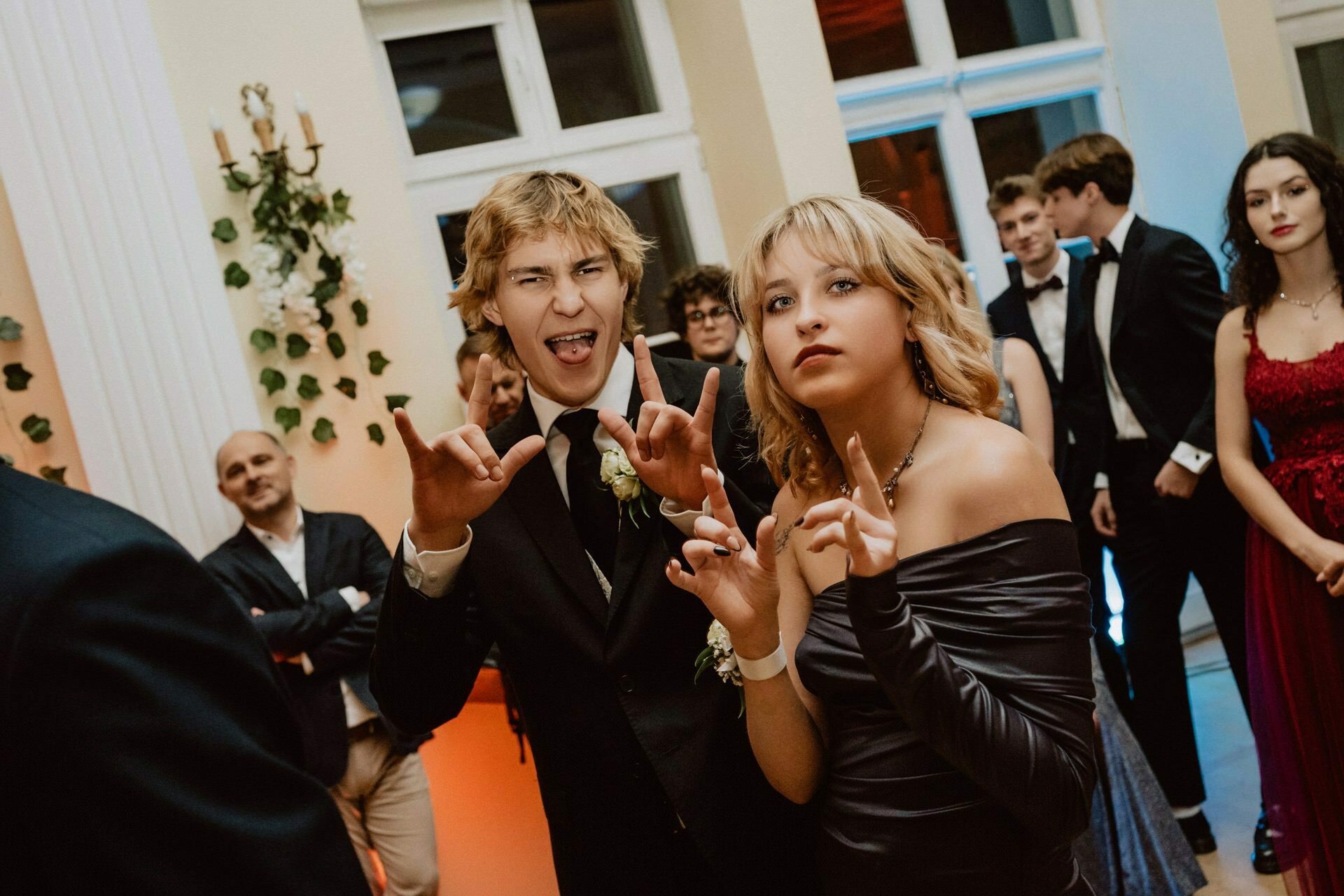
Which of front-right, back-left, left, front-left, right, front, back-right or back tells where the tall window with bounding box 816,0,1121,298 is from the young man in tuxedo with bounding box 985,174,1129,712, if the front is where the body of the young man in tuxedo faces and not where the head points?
back

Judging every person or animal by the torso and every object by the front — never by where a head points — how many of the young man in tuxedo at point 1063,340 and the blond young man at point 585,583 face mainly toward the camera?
2

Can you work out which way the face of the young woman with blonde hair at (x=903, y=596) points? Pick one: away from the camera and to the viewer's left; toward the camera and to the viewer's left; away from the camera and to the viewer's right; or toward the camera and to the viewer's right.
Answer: toward the camera and to the viewer's left

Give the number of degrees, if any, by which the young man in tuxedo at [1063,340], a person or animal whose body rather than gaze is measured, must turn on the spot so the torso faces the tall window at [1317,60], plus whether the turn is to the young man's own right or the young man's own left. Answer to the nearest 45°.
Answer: approximately 135° to the young man's own left

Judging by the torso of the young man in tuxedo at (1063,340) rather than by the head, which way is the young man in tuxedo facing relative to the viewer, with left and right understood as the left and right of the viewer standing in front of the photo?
facing the viewer

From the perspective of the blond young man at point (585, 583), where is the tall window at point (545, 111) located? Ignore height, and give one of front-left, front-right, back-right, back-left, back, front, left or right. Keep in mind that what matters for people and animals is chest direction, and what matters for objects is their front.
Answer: back

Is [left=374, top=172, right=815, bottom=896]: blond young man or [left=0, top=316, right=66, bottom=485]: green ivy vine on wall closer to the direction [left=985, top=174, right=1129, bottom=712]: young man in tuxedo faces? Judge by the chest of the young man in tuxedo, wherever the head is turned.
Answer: the blond young man

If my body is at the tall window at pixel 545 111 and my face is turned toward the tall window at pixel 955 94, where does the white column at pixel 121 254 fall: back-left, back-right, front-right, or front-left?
back-right

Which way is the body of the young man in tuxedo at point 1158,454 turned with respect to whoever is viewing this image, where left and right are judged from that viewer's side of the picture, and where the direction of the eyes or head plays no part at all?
facing the viewer and to the left of the viewer

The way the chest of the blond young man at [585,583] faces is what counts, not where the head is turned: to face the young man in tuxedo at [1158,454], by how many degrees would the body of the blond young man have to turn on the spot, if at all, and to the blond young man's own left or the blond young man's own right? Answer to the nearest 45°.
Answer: approximately 135° to the blond young man's own left

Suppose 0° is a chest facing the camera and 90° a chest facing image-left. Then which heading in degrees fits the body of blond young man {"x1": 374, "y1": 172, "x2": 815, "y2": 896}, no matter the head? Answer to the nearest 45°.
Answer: approximately 0°

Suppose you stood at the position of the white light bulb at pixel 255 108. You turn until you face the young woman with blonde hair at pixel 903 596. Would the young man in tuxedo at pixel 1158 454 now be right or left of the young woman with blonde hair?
left

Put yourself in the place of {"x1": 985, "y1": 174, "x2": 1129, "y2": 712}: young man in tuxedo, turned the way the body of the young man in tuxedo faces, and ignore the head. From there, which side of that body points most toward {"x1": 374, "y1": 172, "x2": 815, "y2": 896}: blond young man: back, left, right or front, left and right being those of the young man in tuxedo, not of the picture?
front

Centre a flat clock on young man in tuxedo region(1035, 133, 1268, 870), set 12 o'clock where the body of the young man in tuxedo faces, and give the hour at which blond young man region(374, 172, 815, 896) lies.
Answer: The blond young man is roughly at 11 o'clock from the young man in tuxedo.
